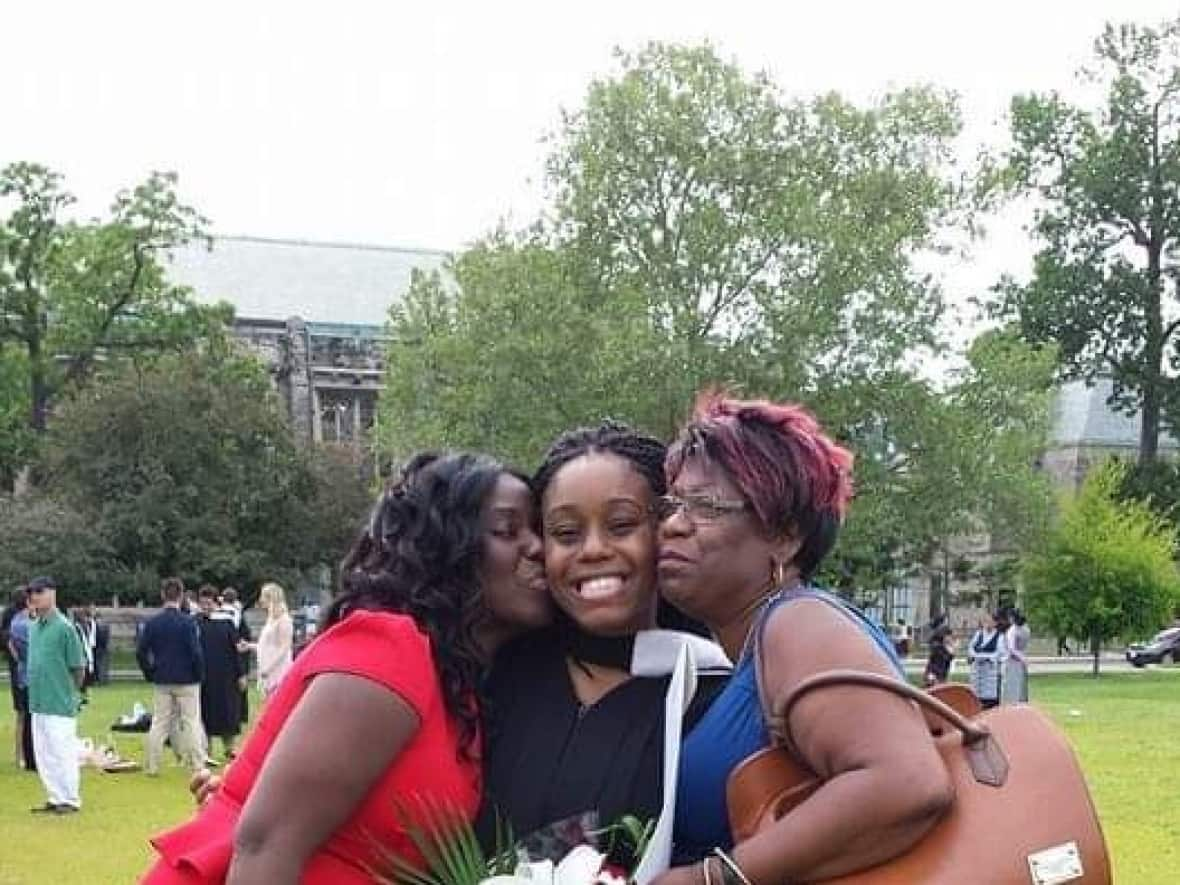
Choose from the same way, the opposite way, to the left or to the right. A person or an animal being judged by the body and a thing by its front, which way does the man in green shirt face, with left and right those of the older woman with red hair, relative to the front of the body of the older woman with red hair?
to the left

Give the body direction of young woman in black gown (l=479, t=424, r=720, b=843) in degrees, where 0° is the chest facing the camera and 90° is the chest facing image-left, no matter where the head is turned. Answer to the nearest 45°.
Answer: approximately 0°

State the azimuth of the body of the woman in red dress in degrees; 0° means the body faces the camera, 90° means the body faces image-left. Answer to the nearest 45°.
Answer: approximately 270°

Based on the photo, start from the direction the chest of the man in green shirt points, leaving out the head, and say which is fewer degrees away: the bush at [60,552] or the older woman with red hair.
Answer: the older woman with red hair

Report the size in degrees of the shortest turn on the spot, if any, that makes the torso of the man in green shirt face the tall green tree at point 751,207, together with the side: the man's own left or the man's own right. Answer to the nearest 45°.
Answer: approximately 180°

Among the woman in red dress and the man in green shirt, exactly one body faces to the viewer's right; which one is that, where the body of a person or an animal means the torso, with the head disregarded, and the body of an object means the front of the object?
the woman in red dress

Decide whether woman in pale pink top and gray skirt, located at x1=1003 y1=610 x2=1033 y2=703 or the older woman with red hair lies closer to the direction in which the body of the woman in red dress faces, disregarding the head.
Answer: the older woman with red hair
